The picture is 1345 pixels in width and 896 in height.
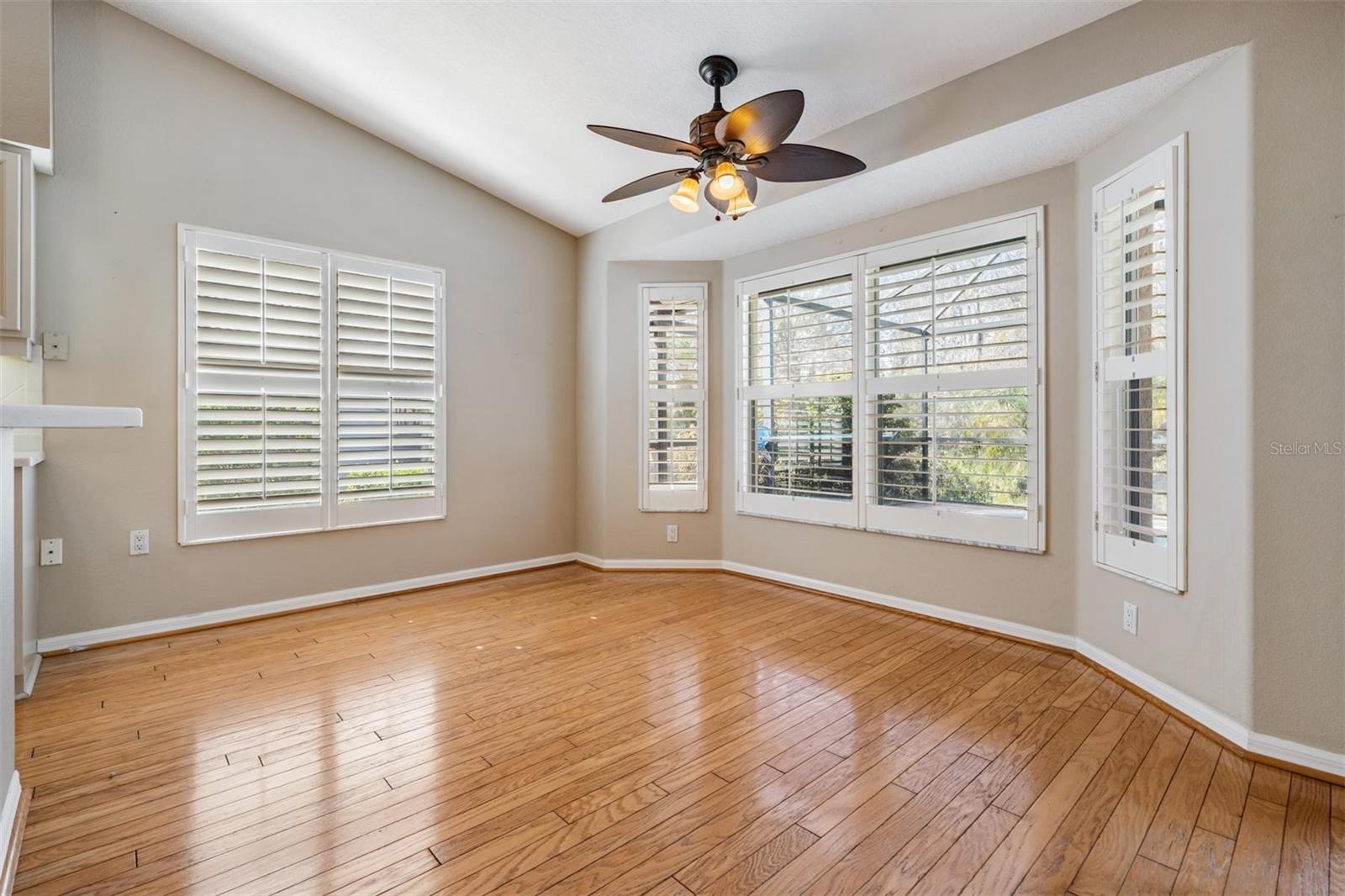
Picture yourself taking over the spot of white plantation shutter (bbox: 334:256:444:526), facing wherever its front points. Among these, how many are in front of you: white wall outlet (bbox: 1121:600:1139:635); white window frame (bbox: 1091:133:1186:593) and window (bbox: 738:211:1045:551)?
3

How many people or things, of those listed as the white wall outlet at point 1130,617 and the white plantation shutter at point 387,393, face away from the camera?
0

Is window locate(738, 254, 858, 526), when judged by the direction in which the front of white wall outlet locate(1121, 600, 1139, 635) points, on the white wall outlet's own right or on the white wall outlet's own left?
on the white wall outlet's own right

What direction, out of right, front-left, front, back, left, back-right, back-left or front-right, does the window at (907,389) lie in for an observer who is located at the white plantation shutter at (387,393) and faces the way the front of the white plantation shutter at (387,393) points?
front

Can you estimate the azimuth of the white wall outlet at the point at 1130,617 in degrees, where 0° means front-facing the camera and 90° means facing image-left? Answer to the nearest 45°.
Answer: approximately 45°

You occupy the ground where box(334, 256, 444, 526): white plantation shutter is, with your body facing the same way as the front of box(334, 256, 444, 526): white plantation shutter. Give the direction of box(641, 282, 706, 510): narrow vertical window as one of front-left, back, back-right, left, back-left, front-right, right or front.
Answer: front-left

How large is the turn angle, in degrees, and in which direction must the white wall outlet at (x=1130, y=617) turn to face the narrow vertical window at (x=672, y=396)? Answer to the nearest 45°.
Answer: approximately 45° to its right

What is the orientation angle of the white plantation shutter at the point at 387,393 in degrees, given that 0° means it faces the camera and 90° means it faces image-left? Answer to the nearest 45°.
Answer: approximately 315°

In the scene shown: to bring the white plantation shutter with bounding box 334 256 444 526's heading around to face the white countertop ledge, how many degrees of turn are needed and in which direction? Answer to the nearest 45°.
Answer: approximately 45° to its right

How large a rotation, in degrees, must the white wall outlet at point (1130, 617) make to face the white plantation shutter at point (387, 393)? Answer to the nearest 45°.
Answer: approximately 45° to its right

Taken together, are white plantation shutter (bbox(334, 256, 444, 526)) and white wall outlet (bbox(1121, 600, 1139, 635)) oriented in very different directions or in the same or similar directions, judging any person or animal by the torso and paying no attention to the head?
very different directions
